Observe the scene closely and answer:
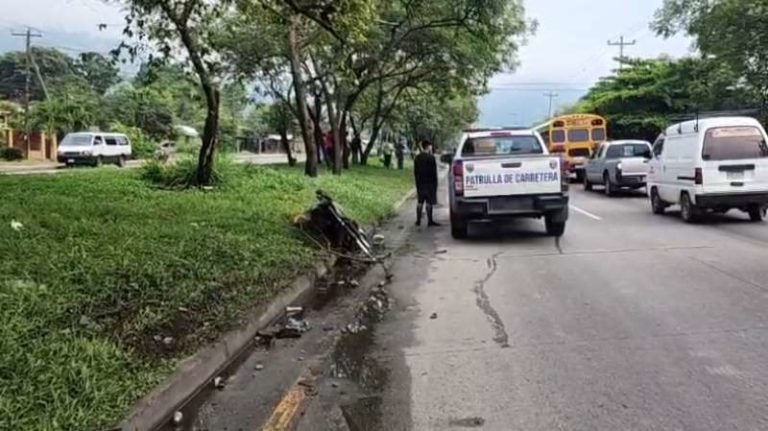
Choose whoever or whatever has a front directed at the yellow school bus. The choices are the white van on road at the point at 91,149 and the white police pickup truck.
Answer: the white police pickup truck

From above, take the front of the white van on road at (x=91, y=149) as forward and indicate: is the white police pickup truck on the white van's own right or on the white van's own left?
on the white van's own left

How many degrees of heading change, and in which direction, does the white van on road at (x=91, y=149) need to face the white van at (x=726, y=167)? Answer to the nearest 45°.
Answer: approximately 45° to its left

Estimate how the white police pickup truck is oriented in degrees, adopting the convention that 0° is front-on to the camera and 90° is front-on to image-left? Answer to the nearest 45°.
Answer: approximately 180°

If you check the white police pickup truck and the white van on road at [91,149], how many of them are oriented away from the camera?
1

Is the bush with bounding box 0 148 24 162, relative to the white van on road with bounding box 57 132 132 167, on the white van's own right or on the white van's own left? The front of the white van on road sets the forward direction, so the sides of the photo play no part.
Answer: on the white van's own right

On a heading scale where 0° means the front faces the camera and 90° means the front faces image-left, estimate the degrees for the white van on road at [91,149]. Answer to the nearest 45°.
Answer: approximately 45°

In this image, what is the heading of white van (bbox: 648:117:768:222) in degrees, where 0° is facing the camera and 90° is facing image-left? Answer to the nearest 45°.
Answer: approximately 135°

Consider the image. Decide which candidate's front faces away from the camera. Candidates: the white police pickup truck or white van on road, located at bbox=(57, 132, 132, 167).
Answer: the white police pickup truck
